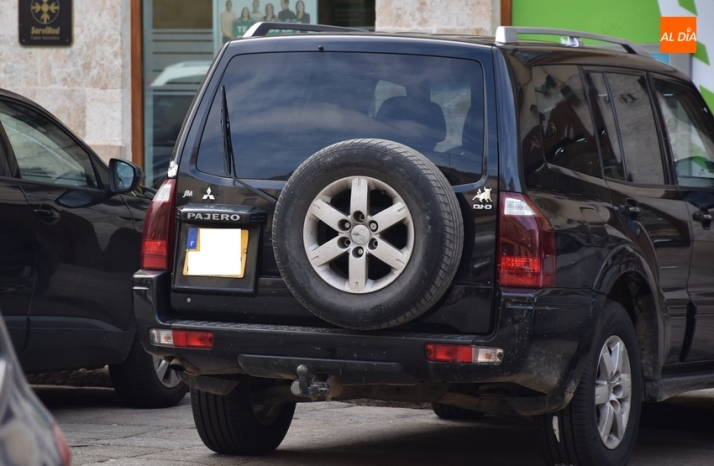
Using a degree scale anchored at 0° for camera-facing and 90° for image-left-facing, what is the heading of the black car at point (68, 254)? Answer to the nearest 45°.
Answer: approximately 225°

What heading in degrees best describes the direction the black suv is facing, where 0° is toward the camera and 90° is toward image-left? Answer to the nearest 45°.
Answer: approximately 225°

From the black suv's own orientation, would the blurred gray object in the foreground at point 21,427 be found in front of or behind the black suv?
behind

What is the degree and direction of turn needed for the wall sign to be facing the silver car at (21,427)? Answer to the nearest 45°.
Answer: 0° — it already faces it

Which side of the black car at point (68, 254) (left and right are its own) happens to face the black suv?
right

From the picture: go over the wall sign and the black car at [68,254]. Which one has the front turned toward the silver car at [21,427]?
the wall sign

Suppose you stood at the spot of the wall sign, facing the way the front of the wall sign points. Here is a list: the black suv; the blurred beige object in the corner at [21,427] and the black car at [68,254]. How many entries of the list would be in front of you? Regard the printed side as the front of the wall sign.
3

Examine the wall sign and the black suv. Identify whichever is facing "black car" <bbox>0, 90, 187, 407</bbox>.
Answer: the wall sign

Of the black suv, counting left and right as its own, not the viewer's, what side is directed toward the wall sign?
left

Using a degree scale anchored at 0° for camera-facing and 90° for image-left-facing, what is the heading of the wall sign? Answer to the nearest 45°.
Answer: approximately 0°

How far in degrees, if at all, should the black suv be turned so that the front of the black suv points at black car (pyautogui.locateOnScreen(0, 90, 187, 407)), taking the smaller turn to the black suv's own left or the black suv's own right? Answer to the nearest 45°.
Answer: approximately 90° to the black suv's own left
